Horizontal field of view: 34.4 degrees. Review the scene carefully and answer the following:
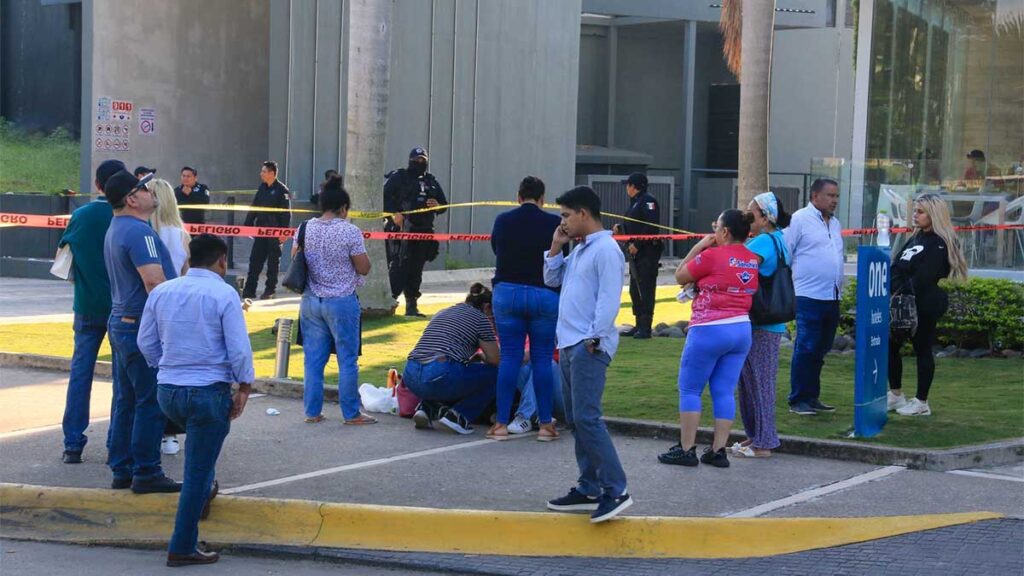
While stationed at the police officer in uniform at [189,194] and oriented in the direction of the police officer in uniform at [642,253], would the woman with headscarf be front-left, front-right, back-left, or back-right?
front-right

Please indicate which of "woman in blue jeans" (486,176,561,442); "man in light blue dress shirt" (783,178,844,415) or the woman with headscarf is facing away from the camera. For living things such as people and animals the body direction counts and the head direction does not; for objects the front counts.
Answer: the woman in blue jeans

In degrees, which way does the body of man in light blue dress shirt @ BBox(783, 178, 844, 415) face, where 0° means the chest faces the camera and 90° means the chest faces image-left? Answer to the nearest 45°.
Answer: approximately 315°

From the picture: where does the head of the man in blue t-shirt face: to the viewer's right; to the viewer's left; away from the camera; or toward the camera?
to the viewer's right

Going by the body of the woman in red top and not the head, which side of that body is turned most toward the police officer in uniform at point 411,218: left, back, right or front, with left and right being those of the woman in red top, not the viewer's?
front

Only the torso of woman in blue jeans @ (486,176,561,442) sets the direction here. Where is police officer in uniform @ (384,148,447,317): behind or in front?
in front

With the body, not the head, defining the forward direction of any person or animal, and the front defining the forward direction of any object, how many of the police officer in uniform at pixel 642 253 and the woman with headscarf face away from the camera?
0

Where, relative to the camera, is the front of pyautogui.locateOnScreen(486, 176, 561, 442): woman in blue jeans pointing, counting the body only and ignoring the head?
away from the camera

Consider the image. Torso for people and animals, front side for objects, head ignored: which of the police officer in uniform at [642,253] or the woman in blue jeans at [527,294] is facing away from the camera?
the woman in blue jeans

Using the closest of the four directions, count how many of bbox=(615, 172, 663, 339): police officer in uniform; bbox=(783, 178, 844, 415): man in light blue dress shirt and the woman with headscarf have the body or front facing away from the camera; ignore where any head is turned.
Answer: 0

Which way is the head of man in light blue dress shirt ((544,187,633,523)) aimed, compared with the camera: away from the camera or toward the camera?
toward the camera

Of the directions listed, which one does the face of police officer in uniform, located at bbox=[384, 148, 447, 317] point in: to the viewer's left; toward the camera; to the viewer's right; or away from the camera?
toward the camera

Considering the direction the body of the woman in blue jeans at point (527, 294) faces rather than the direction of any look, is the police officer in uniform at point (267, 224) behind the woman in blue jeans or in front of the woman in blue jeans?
in front

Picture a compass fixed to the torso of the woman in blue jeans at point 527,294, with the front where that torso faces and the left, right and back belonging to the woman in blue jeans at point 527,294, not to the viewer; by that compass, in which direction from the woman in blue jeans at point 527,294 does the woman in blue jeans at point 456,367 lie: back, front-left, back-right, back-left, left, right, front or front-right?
front-left
